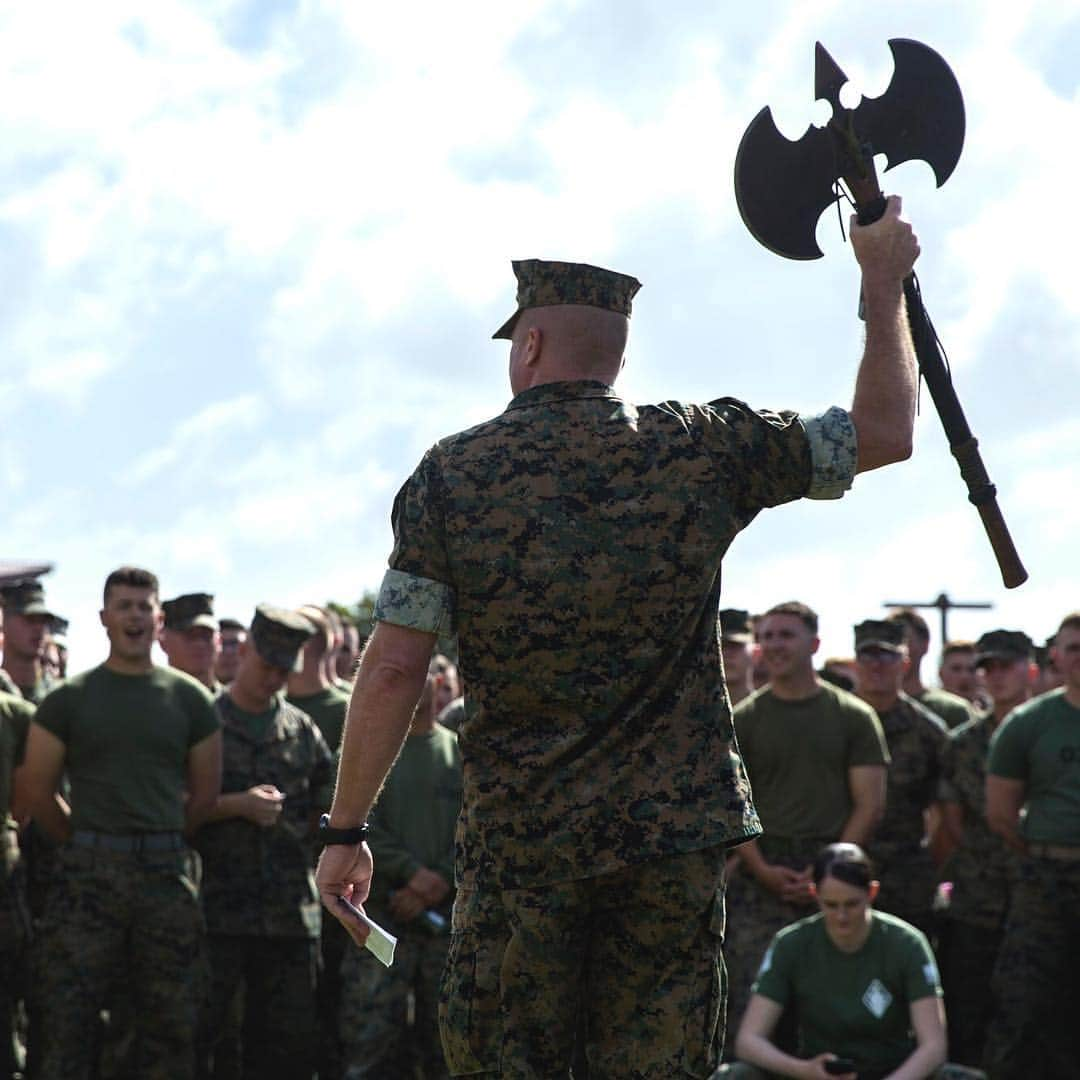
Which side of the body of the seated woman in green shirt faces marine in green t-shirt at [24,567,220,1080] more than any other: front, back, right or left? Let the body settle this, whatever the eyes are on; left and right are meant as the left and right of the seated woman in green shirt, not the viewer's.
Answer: right

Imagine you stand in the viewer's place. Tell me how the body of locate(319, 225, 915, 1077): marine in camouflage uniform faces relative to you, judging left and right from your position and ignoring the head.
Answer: facing away from the viewer

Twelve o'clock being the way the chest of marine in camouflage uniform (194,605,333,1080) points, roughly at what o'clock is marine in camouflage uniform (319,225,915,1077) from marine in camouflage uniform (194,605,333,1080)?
marine in camouflage uniform (319,225,915,1077) is roughly at 12 o'clock from marine in camouflage uniform (194,605,333,1080).

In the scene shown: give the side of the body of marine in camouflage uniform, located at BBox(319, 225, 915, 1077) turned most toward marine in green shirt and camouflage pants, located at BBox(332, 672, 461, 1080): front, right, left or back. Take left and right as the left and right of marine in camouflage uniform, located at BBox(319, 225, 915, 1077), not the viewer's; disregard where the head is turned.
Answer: front

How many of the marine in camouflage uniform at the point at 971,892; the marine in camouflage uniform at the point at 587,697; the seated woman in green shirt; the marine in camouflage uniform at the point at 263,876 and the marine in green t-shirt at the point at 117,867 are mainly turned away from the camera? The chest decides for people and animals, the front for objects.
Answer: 1

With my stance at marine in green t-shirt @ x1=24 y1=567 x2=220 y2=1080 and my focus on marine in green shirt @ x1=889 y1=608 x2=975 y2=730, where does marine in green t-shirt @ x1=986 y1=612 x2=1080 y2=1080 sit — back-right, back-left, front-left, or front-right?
front-right

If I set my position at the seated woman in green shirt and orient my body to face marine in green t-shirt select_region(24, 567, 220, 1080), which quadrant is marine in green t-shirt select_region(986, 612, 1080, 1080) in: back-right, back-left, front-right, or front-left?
back-right

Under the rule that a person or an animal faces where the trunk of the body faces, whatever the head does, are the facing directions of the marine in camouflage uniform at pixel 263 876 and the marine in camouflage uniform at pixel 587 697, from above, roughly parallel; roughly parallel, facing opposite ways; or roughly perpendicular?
roughly parallel, facing opposite ways

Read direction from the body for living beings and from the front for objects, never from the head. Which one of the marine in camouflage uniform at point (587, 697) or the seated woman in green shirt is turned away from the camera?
the marine in camouflage uniform

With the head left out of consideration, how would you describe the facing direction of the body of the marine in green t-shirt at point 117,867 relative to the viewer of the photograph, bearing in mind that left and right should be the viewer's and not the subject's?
facing the viewer

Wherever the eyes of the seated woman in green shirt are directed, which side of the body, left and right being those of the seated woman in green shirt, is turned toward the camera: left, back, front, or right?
front

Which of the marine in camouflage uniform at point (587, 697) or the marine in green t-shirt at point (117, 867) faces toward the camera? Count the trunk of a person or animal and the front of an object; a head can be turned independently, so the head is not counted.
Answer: the marine in green t-shirt

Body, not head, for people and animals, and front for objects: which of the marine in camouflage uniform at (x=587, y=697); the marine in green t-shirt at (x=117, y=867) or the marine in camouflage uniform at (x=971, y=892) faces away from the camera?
the marine in camouflage uniform at (x=587, y=697)

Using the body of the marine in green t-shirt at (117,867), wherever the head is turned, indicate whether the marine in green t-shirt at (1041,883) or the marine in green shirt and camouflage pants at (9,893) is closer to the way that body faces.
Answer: the marine in green t-shirt
